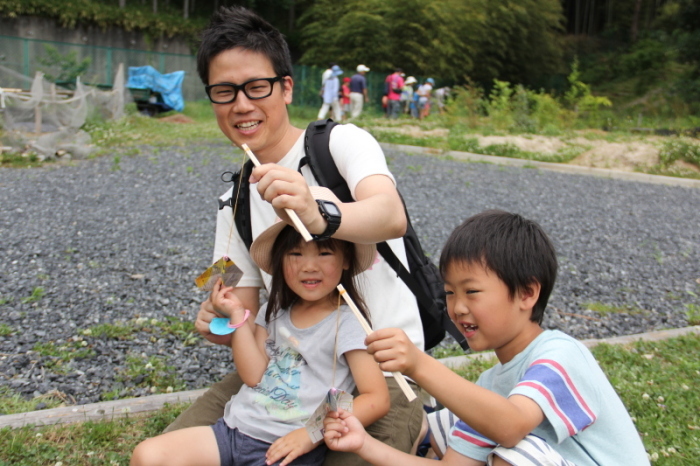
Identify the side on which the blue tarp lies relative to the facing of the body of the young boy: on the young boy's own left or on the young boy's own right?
on the young boy's own right

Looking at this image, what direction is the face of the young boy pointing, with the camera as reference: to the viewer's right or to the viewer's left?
to the viewer's left

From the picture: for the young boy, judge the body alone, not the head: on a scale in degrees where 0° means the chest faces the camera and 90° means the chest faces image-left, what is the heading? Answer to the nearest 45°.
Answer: approximately 90°

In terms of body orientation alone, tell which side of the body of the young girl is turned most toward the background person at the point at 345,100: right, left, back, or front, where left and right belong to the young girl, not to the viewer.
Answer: back

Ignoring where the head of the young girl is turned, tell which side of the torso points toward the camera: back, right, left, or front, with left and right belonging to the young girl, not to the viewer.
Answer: front

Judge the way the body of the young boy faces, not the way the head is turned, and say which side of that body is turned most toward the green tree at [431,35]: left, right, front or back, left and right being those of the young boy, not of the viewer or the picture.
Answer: right
